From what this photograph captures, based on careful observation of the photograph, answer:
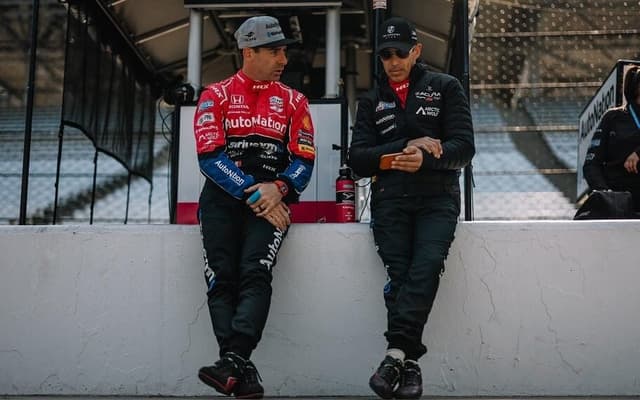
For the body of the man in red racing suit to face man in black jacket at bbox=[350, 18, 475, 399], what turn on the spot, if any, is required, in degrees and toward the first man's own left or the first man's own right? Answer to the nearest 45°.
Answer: approximately 90° to the first man's own left

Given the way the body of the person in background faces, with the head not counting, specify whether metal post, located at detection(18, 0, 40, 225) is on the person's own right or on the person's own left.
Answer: on the person's own right

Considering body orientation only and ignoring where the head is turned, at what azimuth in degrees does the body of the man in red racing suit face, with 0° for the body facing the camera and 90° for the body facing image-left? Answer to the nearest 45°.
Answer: approximately 0°

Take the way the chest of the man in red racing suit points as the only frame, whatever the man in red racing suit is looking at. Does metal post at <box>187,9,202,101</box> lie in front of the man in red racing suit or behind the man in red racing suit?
behind

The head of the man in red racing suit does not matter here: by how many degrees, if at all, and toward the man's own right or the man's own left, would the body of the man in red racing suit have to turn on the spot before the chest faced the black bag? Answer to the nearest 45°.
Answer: approximately 90° to the man's own left

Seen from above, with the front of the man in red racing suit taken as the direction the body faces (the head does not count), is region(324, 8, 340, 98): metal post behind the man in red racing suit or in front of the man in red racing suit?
behind

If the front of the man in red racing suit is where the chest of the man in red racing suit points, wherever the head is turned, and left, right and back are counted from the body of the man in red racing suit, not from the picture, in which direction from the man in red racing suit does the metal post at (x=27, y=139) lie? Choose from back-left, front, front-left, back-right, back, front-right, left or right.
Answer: back-right
